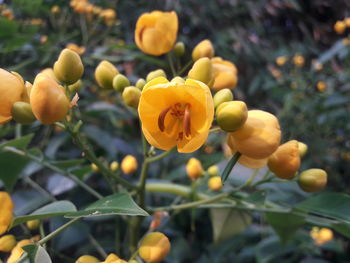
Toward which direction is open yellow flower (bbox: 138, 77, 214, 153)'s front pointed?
toward the camera
